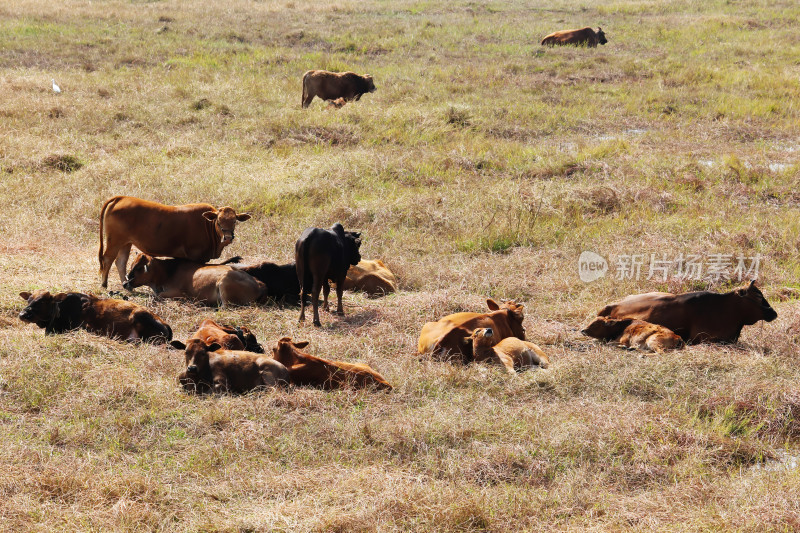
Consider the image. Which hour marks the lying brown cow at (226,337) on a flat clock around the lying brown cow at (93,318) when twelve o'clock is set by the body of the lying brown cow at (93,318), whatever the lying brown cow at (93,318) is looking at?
the lying brown cow at (226,337) is roughly at 7 o'clock from the lying brown cow at (93,318).

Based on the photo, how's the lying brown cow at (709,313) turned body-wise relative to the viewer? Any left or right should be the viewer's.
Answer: facing to the right of the viewer

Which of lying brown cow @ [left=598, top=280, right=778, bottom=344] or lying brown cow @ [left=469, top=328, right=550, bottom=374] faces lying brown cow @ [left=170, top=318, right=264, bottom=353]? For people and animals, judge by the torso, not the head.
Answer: lying brown cow @ [left=469, top=328, right=550, bottom=374]

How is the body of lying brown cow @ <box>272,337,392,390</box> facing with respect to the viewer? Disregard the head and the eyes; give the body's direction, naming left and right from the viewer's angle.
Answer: facing to the left of the viewer

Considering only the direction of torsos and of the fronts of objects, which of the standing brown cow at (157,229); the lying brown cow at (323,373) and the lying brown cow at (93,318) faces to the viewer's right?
the standing brown cow

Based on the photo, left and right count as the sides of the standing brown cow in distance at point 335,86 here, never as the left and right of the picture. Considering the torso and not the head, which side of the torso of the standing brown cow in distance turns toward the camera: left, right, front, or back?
right

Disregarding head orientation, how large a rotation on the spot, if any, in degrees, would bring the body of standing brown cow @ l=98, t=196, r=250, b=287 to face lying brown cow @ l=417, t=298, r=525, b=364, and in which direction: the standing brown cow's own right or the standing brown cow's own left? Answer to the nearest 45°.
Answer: approximately 45° to the standing brown cow's own right

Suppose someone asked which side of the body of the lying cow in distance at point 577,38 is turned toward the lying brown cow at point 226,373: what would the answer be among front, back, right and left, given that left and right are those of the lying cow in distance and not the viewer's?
right

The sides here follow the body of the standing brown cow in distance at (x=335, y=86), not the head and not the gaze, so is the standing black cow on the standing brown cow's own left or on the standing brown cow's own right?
on the standing brown cow's own right

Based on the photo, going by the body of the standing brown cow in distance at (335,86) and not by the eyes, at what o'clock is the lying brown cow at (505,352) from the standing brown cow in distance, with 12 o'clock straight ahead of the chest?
The lying brown cow is roughly at 3 o'clock from the standing brown cow in distance.

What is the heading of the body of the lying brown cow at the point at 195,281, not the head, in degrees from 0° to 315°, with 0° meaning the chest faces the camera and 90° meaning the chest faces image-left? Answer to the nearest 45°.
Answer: approximately 90°

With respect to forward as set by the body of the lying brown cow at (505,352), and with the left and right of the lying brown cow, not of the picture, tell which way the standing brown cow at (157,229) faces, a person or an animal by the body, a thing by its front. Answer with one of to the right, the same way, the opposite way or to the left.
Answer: the opposite way

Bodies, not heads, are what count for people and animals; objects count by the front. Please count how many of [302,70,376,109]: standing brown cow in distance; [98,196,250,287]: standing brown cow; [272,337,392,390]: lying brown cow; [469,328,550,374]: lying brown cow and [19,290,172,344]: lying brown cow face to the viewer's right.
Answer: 2

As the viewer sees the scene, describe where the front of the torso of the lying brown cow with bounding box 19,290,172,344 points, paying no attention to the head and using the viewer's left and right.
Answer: facing to the left of the viewer

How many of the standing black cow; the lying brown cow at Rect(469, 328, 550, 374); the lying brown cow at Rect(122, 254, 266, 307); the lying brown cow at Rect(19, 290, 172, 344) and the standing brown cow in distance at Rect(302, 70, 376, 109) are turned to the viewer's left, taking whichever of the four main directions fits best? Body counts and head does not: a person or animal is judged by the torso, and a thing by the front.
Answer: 3

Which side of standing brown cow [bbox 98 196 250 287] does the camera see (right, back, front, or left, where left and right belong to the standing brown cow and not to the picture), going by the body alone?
right

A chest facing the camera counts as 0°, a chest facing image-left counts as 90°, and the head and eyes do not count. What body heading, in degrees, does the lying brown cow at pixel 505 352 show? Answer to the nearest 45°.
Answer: approximately 90°
